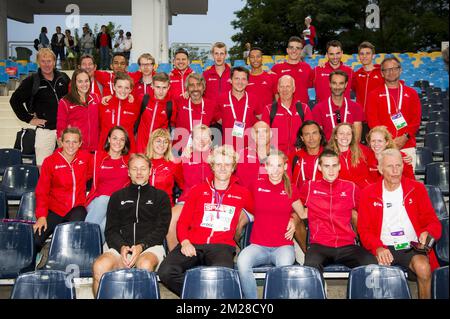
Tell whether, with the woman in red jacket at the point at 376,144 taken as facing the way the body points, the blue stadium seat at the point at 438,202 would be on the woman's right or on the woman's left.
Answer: on the woman's left

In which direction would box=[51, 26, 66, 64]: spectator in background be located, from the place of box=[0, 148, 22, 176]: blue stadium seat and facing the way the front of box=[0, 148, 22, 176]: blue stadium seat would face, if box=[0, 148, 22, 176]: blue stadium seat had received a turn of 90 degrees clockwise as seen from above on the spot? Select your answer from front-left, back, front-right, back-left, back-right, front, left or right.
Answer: right

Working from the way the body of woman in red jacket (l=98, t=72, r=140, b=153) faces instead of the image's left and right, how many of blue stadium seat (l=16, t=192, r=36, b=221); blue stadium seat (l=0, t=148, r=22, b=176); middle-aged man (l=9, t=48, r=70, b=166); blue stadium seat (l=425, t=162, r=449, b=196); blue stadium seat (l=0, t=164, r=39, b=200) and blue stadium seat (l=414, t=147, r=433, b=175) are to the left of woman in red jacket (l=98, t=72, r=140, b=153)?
2

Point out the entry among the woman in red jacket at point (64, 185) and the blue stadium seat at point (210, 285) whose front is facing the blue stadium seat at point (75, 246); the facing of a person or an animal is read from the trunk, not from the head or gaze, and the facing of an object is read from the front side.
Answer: the woman in red jacket

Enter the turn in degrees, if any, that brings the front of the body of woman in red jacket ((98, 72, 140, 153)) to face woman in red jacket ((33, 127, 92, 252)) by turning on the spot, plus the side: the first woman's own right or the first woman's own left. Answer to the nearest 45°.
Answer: approximately 45° to the first woman's own right

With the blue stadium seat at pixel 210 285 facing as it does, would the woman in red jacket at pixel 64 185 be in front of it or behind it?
behind

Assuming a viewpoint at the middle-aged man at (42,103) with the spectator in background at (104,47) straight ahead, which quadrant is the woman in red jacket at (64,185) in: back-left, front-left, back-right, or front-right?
back-right

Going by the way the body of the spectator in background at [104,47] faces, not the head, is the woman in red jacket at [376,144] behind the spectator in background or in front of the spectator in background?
in front

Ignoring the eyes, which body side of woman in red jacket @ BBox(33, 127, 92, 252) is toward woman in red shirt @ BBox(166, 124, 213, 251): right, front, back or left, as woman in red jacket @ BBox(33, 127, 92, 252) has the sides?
left

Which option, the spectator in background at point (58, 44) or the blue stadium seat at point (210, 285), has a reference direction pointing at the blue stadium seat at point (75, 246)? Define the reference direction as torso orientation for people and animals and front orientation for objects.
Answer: the spectator in background

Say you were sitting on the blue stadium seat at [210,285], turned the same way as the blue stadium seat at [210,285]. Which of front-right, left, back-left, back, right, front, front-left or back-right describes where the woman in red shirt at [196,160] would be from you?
back

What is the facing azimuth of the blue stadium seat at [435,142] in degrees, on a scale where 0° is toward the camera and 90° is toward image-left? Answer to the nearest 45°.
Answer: approximately 0°

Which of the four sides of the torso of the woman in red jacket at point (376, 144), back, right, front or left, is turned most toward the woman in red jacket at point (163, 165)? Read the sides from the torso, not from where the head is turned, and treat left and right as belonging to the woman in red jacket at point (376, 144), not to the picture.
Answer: right
